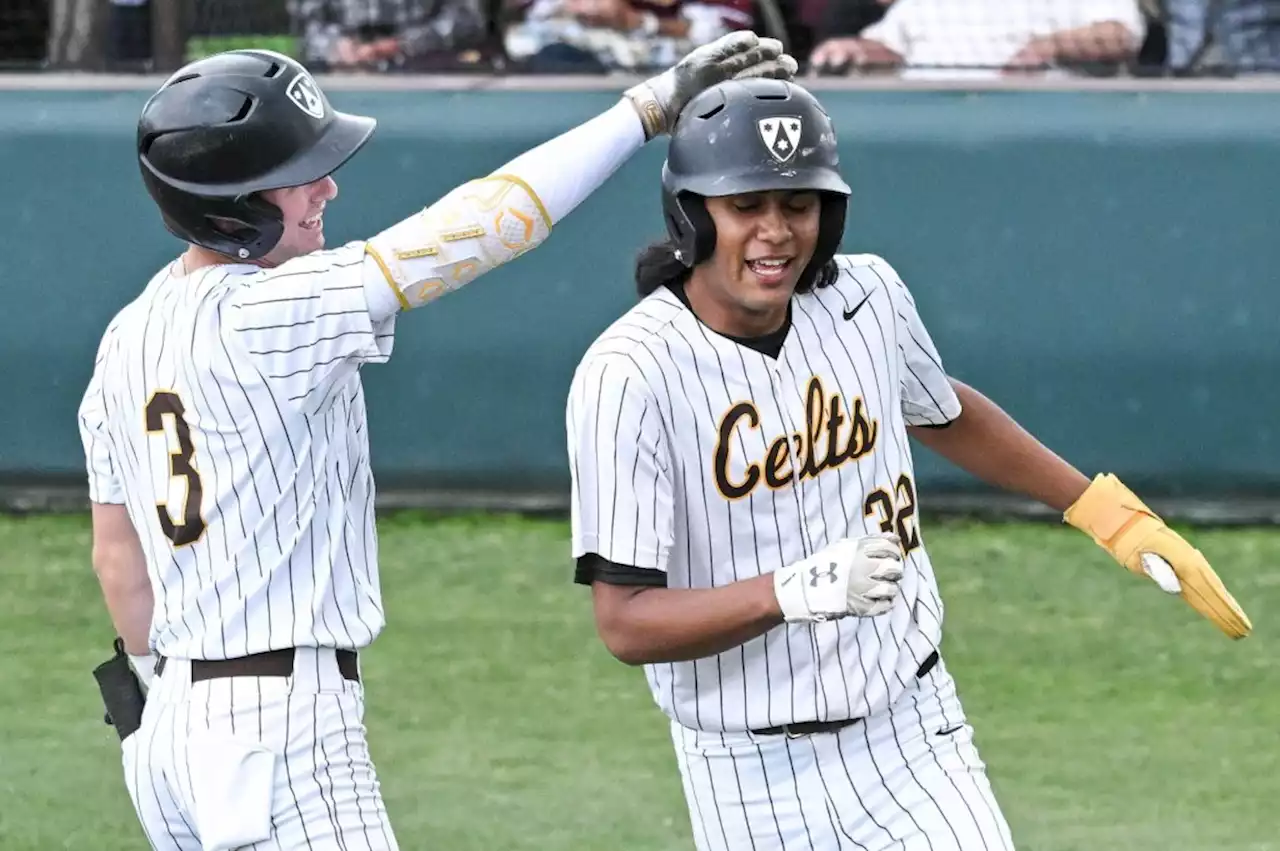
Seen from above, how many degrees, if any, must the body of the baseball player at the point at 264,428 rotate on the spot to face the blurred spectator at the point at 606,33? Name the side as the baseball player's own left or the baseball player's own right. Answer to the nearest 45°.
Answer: approximately 45° to the baseball player's own left

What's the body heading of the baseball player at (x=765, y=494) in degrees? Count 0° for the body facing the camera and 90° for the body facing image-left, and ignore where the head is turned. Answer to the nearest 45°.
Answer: approximately 315°

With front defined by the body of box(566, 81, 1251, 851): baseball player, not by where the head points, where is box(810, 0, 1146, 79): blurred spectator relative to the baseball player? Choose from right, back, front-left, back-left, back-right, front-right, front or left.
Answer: back-left

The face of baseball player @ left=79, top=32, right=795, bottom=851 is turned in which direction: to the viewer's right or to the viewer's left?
to the viewer's right

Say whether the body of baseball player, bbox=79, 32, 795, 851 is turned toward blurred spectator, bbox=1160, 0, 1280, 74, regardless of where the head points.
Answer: yes

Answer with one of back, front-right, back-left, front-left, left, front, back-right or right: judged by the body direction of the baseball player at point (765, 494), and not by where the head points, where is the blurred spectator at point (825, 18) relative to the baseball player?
back-left

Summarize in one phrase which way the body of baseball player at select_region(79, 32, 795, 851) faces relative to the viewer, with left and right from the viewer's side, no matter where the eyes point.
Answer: facing away from the viewer and to the right of the viewer

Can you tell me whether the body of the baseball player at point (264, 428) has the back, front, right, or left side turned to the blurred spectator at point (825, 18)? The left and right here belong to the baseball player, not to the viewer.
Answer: front

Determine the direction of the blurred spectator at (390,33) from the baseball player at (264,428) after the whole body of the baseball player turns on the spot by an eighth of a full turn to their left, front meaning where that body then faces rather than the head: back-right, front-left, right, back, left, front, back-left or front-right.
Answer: front

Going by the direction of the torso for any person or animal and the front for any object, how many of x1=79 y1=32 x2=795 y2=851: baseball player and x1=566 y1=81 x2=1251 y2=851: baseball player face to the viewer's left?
0

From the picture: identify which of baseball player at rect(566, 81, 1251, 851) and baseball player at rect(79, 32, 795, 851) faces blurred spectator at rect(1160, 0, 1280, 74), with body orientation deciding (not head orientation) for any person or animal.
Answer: baseball player at rect(79, 32, 795, 851)
